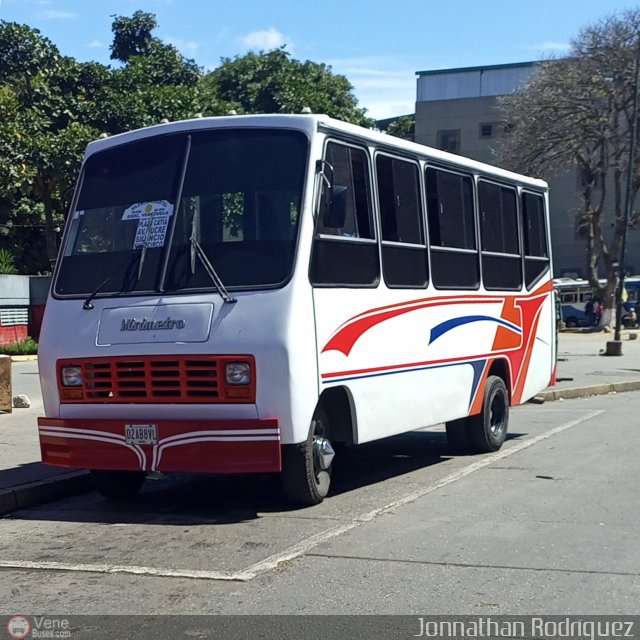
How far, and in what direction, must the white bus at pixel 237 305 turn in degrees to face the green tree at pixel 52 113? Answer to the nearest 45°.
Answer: approximately 135° to its right

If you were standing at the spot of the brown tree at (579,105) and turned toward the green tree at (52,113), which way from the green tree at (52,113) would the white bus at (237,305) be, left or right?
left

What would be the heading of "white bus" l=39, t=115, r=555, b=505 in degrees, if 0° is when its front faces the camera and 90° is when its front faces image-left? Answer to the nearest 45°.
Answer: approximately 45°

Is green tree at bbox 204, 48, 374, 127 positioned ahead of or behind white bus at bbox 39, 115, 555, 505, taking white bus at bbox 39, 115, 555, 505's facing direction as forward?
behind

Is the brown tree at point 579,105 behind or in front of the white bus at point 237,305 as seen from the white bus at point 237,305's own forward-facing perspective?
behind

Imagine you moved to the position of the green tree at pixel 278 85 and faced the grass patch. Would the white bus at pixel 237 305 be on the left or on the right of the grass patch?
left

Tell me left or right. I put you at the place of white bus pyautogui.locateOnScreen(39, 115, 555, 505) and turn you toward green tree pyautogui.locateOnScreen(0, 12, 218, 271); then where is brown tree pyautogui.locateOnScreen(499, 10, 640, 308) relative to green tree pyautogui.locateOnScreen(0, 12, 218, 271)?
right

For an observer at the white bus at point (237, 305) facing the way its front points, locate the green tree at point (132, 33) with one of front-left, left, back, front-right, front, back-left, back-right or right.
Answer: back-right
